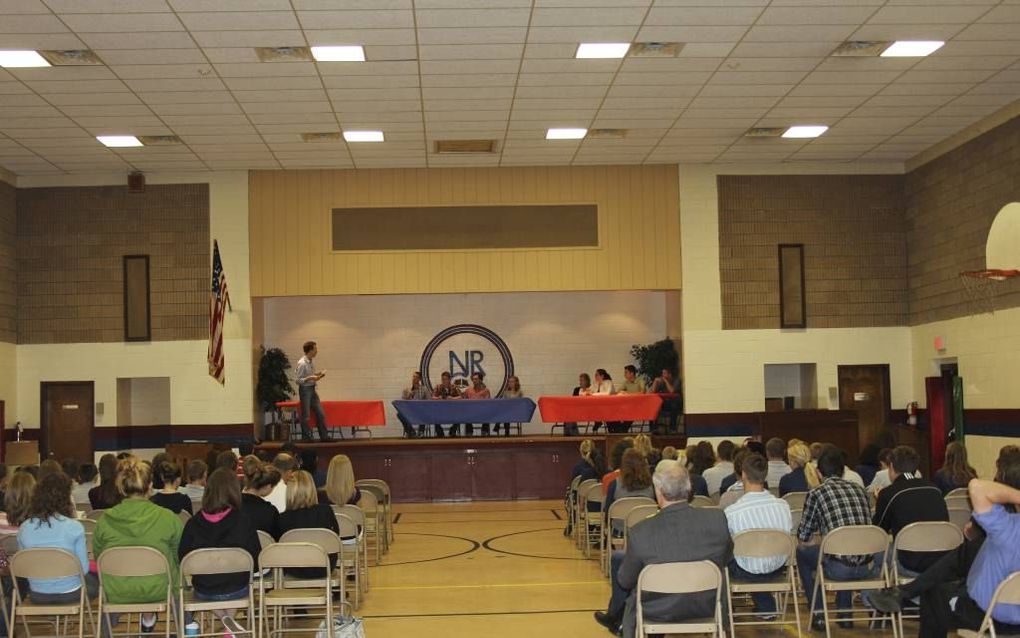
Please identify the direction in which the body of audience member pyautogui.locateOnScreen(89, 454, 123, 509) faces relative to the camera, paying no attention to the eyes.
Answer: away from the camera

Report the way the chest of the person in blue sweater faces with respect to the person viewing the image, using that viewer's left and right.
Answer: facing away from the viewer

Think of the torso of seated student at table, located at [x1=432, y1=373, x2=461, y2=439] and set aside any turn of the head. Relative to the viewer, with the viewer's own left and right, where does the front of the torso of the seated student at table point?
facing the viewer

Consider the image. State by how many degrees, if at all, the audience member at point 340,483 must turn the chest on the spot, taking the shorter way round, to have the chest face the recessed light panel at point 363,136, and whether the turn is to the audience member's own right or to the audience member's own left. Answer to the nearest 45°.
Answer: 0° — they already face it

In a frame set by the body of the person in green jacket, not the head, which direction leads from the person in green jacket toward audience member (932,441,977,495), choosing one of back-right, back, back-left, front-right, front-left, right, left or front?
right

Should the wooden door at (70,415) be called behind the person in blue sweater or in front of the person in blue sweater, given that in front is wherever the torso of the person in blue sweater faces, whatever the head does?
in front

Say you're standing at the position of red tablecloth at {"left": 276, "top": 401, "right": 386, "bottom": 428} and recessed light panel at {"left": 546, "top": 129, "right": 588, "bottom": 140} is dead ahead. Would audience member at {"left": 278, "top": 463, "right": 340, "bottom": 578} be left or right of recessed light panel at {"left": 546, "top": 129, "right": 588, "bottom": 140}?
right

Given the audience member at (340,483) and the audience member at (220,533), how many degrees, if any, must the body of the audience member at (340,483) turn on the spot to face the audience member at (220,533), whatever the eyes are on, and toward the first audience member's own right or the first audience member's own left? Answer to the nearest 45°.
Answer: approximately 180°

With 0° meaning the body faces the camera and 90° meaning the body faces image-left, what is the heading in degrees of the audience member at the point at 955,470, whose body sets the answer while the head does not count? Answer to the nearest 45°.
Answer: approximately 180°

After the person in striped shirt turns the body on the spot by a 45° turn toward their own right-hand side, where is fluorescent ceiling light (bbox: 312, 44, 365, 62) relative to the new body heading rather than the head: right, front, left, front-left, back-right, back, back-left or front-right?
left

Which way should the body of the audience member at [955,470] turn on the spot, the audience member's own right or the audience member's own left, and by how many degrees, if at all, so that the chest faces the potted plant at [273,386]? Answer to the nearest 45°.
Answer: approximately 45° to the audience member's own left

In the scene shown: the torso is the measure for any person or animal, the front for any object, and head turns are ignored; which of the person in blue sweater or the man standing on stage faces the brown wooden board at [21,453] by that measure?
the person in blue sweater

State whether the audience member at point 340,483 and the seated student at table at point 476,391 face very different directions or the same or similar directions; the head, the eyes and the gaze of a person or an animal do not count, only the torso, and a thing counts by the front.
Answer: very different directions

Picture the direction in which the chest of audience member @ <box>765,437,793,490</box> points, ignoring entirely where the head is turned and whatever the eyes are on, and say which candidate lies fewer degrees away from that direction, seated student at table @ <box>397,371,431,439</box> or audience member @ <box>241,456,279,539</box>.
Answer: the seated student at table

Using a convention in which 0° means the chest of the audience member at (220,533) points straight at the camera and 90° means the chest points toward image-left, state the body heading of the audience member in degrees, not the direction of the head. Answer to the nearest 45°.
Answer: approximately 180°

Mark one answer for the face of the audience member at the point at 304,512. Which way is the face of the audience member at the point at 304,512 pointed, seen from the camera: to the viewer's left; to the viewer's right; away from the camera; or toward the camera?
away from the camera

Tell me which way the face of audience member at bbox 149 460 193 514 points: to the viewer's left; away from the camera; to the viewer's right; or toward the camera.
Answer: away from the camera

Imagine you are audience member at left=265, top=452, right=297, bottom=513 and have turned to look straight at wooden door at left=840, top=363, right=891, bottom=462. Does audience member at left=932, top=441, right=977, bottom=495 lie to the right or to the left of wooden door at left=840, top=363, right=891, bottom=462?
right

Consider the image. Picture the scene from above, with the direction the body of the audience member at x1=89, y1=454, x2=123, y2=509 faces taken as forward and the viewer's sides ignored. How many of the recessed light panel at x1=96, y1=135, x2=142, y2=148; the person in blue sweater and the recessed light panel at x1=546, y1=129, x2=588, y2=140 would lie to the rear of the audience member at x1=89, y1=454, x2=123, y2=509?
1

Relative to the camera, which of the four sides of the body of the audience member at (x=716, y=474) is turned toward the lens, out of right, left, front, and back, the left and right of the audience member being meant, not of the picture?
back

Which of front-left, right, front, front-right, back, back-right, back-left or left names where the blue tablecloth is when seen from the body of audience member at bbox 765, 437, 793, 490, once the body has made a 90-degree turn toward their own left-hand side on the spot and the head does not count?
front-right

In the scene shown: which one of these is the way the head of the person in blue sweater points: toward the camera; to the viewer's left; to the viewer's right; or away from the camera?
away from the camera
